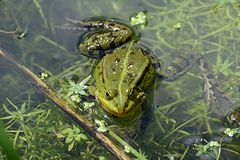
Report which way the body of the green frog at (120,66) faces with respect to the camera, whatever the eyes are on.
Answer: toward the camera
